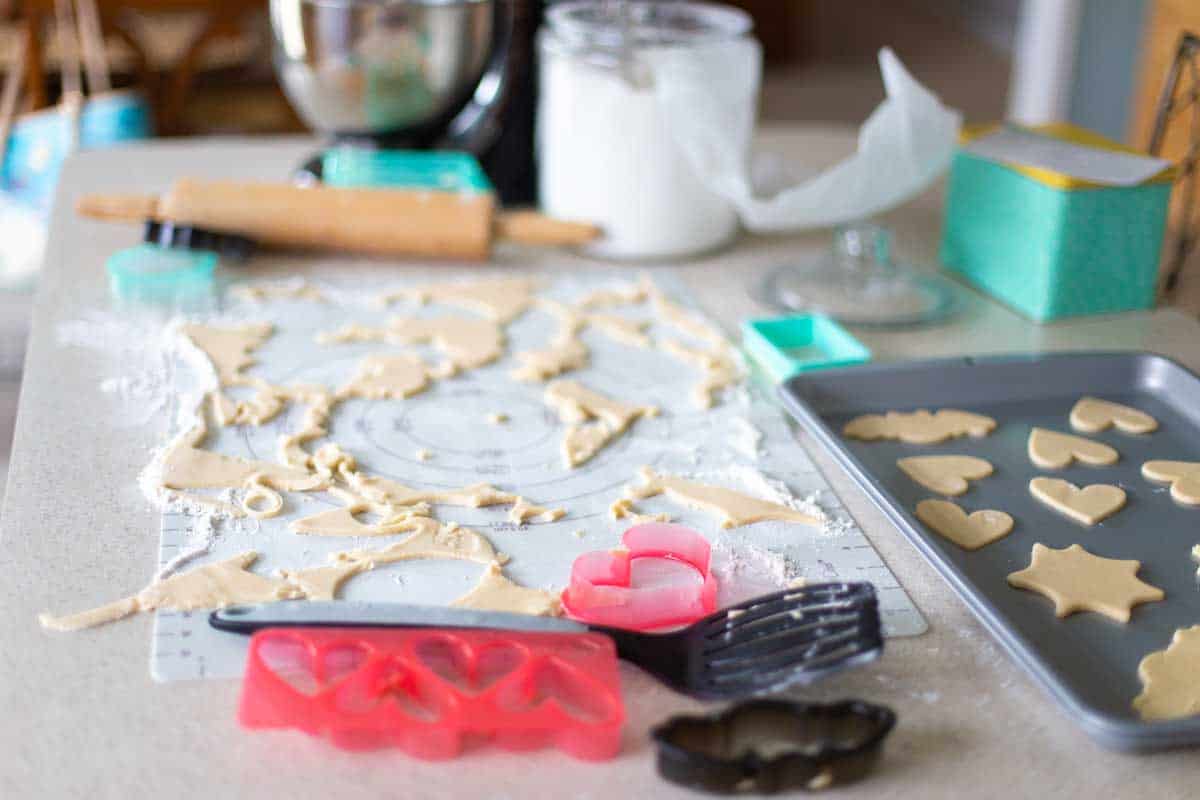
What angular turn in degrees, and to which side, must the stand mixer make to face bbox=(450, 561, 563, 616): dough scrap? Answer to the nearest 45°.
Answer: approximately 90° to its left

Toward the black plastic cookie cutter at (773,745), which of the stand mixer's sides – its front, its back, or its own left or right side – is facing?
left

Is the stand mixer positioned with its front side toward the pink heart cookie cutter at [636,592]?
no

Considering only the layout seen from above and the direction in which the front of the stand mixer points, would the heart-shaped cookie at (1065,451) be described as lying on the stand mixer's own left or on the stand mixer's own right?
on the stand mixer's own left

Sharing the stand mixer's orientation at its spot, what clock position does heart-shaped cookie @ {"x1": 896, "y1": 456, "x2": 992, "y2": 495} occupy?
The heart-shaped cookie is roughly at 8 o'clock from the stand mixer.

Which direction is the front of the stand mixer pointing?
to the viewer's left

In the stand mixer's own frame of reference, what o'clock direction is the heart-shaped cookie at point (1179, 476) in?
The heart-shaped cookie is roughly at 8 o'clock from the stand mixer.

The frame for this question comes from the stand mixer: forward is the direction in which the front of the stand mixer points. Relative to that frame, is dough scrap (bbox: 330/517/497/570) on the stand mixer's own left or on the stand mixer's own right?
on the stand mixer's own left

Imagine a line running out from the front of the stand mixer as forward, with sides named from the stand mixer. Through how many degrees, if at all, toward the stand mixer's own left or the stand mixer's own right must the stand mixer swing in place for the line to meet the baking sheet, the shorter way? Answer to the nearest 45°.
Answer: approximately 135° to the stand mixer's own left
